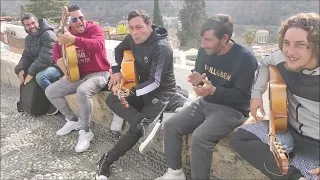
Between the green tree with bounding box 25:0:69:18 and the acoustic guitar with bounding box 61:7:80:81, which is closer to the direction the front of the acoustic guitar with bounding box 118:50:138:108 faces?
the acoustic guitar

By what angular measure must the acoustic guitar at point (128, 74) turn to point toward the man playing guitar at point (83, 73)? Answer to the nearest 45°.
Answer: approximately 45° to its right

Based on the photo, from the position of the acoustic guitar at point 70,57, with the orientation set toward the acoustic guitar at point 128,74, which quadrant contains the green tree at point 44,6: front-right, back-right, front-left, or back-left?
back-left

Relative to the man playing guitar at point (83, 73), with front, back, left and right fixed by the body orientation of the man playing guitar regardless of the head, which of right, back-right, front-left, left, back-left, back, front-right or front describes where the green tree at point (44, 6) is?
back-right

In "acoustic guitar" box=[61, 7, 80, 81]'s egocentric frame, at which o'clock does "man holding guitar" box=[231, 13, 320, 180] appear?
The man holding guitar is roughly at 8 o'clock from the acoustic guitar.

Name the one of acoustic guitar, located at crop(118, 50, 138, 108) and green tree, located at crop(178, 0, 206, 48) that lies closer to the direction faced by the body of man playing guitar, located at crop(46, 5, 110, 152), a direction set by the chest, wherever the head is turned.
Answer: the acoustic guitar

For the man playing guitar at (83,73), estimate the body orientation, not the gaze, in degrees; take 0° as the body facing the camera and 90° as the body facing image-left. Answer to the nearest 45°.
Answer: approximately 45°

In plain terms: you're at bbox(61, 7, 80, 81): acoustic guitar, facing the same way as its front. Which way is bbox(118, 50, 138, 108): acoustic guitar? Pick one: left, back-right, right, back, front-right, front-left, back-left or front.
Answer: back-left

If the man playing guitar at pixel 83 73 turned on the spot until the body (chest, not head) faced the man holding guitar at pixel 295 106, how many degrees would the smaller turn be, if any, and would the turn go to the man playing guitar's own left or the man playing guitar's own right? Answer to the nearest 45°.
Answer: approximately 90° to the man playing guitar's own left
